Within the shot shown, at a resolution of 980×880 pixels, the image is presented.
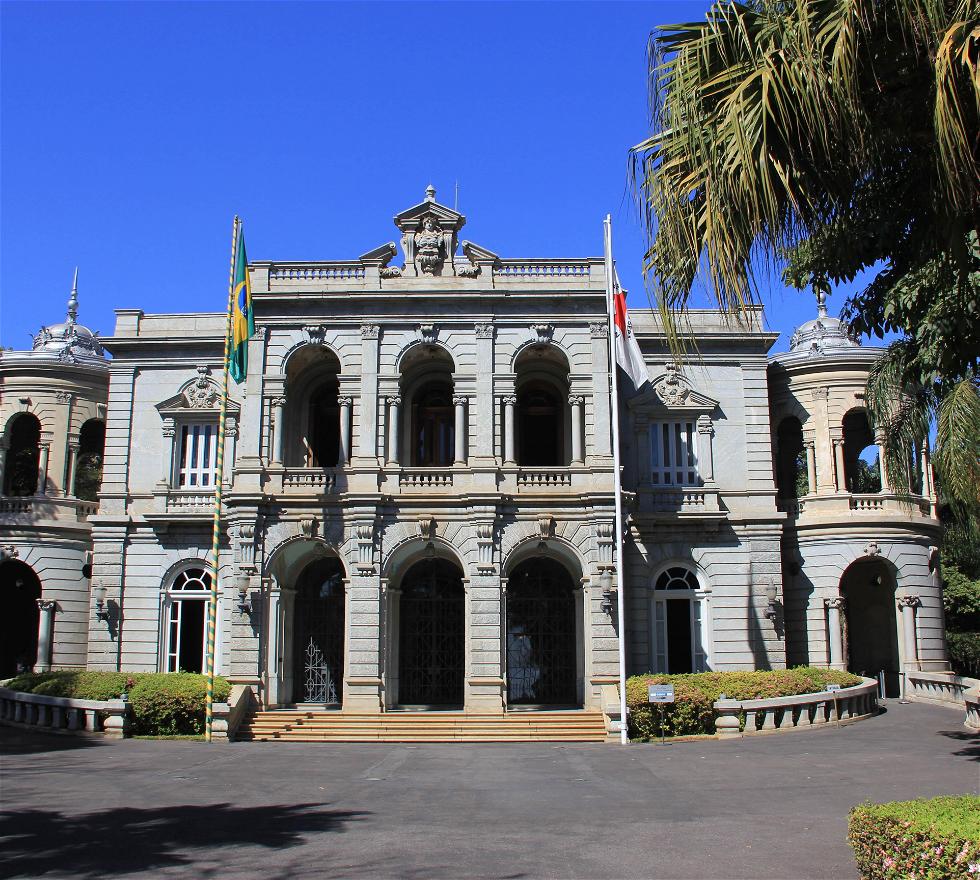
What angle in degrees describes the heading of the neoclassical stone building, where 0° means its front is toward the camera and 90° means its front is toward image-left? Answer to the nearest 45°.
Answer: approximately 0°

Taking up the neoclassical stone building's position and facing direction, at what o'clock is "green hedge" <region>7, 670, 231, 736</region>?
The green hedge is roughly at 2 o'clock from the neoclassical stone building.

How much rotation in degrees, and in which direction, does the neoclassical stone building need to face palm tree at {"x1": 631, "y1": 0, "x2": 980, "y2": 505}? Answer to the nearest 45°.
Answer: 0° — it already faces it

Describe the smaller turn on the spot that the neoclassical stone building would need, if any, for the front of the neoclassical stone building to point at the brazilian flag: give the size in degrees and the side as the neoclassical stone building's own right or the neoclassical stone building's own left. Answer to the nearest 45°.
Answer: approximately 45° to the neoclassical stone building's own right

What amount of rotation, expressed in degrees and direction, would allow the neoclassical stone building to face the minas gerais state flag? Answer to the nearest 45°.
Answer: approximately 45° to its left

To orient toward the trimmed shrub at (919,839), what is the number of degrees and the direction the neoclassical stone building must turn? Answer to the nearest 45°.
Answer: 0° — it already faces it

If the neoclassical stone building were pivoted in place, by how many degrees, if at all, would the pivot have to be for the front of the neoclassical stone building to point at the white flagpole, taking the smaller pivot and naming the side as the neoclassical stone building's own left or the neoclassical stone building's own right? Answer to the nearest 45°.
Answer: approximately 45° to the neoclassical stone building's own left

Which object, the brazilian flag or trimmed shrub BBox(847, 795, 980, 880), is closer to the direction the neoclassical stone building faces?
the trimmed shrub

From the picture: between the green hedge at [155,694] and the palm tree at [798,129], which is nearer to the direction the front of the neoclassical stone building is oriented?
the palm tree
